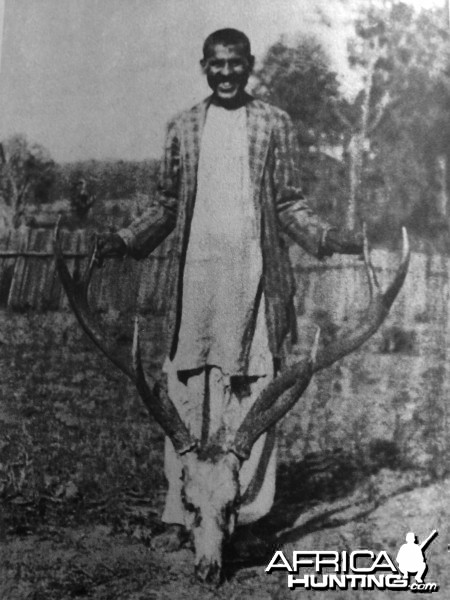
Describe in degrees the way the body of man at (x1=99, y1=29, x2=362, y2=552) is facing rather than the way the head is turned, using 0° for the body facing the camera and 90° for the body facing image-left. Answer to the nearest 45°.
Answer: approximately 0°
